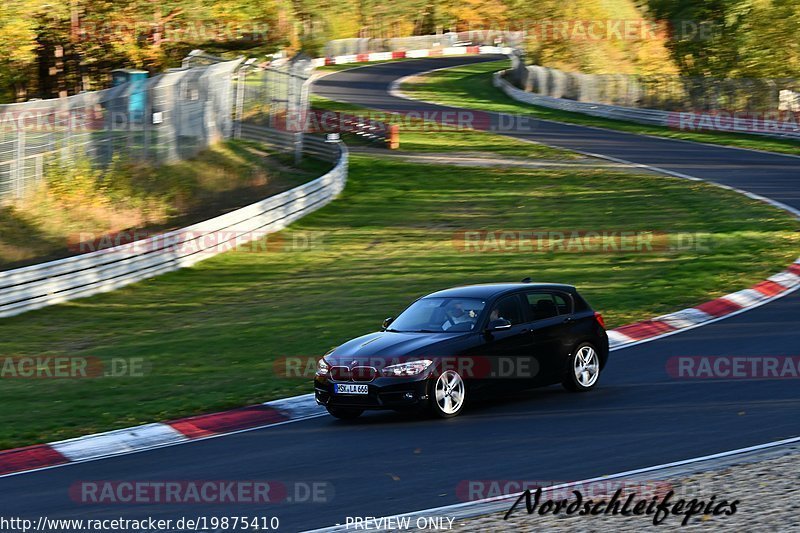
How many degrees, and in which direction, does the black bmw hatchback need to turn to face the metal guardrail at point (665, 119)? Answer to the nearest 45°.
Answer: approximately 135° to its right

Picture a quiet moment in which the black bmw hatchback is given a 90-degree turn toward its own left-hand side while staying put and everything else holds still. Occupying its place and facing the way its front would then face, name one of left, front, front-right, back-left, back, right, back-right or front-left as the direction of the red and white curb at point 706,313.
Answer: left

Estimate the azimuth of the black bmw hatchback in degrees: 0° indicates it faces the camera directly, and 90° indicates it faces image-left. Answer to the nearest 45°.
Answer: approximately 45°

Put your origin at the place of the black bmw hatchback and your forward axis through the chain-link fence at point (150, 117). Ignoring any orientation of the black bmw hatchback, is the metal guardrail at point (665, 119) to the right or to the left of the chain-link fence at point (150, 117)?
right

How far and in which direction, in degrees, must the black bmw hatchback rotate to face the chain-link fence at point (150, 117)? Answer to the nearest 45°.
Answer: approximately 90° to its right

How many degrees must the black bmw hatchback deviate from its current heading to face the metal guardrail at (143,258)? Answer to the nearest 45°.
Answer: approximately 90° to its right
